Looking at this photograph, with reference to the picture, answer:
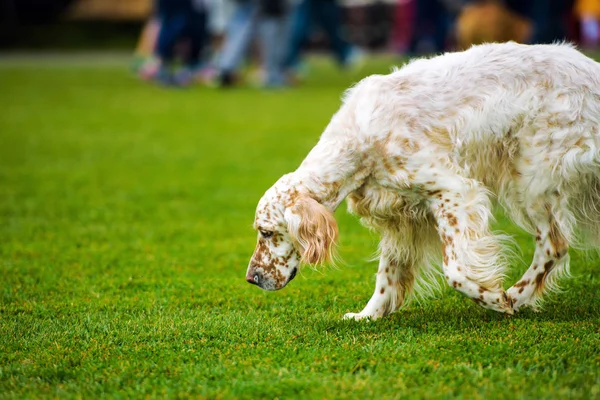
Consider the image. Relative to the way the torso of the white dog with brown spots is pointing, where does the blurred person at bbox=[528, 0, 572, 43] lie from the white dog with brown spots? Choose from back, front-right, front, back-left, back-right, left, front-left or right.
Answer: right

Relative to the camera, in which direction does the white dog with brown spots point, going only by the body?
to the viewer's left

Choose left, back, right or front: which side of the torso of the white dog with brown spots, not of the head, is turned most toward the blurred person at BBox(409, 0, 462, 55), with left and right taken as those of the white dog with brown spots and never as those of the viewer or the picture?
right

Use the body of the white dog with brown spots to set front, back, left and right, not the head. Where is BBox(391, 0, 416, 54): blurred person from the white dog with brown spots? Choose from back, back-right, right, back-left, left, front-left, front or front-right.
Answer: right

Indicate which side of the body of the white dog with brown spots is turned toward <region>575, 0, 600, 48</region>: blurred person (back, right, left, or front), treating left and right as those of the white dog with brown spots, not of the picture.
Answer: right
